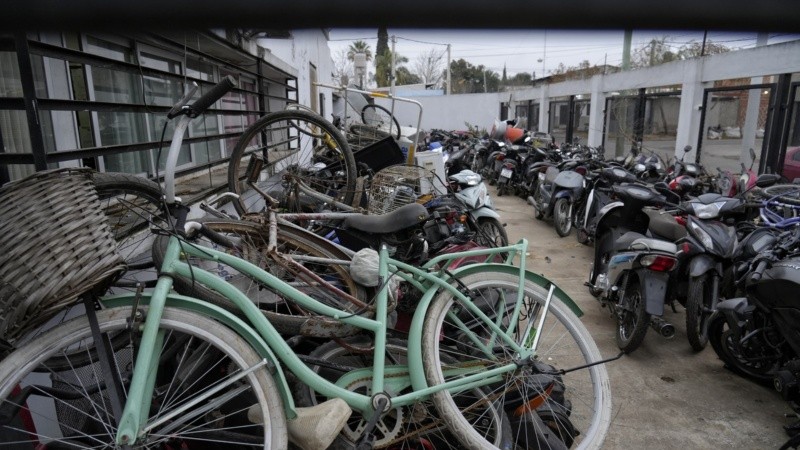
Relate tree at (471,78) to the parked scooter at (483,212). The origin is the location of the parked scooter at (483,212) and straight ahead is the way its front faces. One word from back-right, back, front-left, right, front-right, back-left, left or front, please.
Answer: back-left

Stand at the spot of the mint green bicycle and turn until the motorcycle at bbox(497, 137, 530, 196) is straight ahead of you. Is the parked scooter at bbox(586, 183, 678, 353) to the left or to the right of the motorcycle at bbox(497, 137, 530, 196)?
right

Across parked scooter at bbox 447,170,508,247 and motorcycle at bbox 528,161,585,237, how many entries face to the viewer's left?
0

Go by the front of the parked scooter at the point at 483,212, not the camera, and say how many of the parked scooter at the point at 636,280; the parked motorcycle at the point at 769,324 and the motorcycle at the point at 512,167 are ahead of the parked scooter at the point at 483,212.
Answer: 2

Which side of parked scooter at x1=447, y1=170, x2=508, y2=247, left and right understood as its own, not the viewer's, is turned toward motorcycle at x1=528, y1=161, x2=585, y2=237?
left
